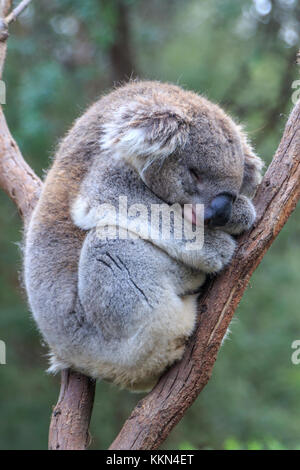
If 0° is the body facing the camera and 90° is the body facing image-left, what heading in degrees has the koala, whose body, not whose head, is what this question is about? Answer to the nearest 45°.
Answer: approximately 270°

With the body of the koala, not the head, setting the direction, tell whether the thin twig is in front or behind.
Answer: behind
